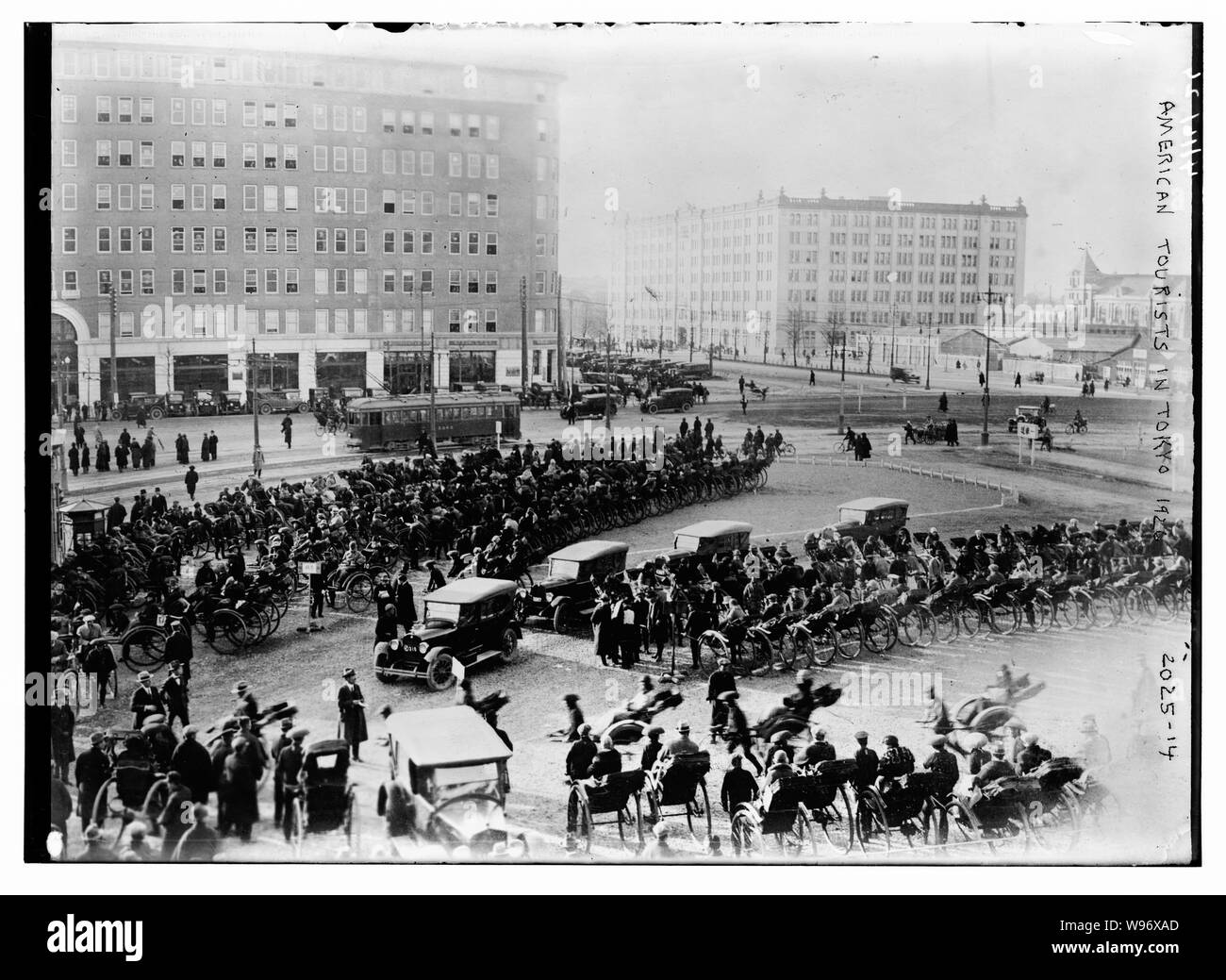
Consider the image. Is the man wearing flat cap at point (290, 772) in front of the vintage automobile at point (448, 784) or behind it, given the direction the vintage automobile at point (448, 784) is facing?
behind

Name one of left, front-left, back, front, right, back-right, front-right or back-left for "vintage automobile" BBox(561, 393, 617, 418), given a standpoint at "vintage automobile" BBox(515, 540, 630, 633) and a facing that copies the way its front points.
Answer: back-right

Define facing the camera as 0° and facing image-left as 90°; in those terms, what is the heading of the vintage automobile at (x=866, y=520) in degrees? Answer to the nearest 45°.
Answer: approximately 45°

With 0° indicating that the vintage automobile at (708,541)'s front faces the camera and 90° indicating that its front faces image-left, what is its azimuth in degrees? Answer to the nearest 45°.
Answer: approximately 45°

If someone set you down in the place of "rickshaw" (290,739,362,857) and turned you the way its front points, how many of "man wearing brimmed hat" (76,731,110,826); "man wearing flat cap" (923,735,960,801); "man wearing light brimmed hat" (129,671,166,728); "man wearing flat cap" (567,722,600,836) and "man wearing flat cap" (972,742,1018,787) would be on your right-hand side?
3
